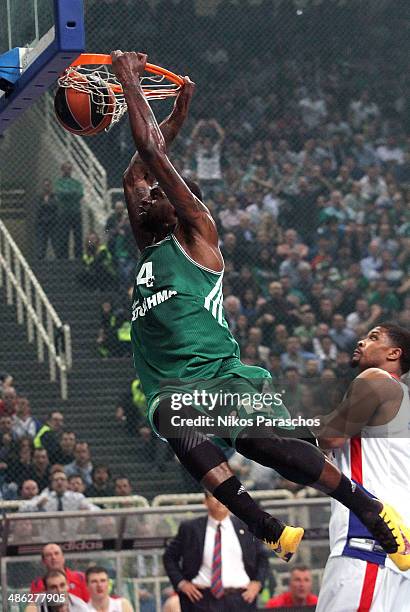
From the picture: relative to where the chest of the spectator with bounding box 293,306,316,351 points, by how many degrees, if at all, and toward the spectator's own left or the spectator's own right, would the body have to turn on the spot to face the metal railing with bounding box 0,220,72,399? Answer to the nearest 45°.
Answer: approximately 90° to the spectator's own right

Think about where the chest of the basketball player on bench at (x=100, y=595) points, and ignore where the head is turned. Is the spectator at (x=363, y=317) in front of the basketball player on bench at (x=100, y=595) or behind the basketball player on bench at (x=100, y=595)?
behind

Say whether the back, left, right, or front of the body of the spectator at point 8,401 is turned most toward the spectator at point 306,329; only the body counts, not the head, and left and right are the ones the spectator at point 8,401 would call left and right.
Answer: left

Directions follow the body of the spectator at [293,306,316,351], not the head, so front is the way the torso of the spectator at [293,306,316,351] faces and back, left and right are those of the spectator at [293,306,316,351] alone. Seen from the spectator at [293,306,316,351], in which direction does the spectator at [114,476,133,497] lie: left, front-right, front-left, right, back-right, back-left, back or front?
front-right

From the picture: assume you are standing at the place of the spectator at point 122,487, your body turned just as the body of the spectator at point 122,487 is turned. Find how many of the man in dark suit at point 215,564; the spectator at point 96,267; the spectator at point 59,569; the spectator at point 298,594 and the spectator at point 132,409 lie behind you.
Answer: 2
